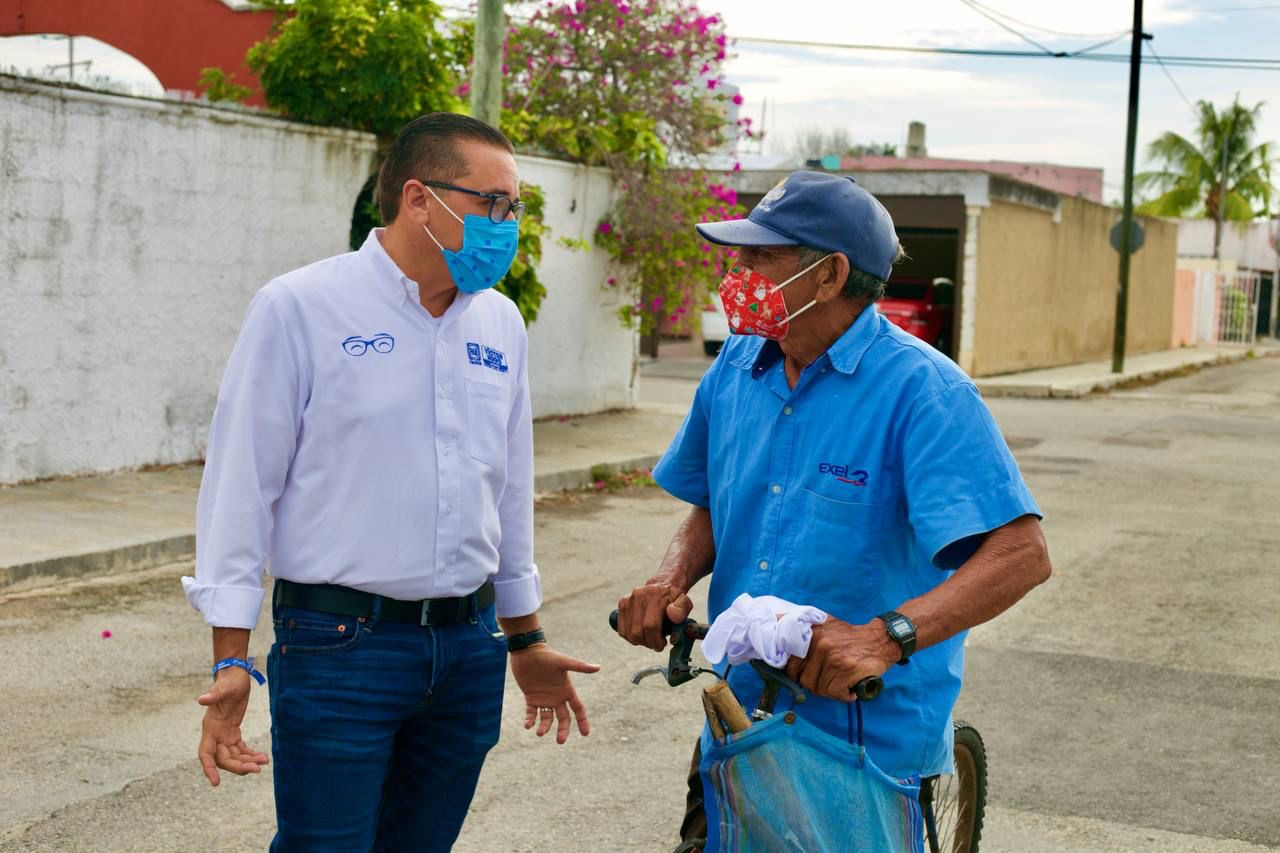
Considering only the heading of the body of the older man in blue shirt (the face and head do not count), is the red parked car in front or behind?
behind

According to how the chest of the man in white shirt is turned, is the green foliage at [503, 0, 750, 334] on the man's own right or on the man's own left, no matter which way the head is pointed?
on the man's own left

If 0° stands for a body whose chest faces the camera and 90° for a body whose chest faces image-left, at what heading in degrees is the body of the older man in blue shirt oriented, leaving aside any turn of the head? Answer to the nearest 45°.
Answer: approximately 45°

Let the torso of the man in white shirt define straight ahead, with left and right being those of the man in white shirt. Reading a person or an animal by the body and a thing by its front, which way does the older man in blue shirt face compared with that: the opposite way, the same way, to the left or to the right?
to the right

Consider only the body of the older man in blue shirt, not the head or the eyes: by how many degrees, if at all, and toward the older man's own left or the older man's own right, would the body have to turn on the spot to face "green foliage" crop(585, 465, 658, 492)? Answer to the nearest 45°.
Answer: approximately 135° to the older man's own right

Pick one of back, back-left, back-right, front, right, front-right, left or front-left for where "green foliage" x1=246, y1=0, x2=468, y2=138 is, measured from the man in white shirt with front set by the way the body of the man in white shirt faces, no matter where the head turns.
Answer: back-left

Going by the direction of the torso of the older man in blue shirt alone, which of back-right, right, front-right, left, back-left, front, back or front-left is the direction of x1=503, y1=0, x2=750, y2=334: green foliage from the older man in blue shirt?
back-right

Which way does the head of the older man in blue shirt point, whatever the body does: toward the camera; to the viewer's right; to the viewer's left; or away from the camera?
to the viewer's left

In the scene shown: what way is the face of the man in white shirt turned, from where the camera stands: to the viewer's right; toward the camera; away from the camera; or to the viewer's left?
to the viewer's right

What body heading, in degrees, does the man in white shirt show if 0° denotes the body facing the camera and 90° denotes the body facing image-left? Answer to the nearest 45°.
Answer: approximately 315°
